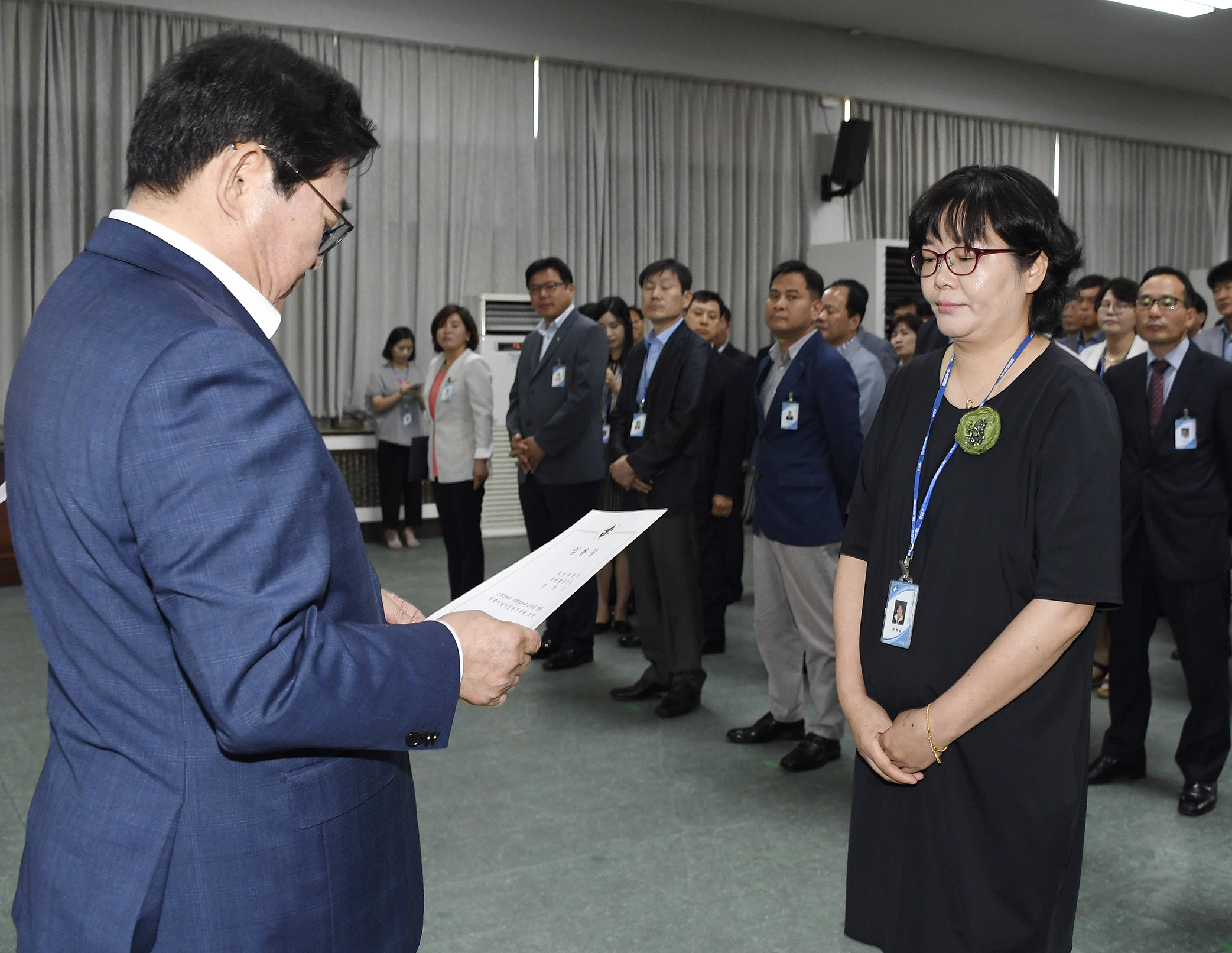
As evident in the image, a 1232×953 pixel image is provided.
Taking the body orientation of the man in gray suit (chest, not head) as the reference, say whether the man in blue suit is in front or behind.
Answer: in front

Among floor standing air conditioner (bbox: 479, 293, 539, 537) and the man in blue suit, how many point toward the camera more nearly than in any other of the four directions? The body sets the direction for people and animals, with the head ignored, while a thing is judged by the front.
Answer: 1

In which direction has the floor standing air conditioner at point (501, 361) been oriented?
toward the camera

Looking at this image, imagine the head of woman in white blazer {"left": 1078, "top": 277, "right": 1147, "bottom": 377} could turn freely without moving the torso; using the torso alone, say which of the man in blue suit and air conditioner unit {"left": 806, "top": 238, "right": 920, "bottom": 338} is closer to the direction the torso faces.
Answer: the man in blue suit

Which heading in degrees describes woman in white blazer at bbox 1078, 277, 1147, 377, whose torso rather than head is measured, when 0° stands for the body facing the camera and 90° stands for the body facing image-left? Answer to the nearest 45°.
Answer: approximately 45°

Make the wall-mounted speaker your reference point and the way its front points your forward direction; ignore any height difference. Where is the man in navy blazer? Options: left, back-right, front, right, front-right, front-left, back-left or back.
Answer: front-right

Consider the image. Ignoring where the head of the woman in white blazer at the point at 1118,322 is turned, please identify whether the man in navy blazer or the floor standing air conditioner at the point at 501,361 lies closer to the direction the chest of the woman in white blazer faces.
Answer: the man in navy blazer

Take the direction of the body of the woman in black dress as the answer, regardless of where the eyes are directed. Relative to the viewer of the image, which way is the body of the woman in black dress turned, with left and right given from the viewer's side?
facing the viewer and to the left of the viewer
